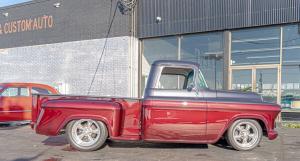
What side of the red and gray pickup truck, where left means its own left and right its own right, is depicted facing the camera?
right

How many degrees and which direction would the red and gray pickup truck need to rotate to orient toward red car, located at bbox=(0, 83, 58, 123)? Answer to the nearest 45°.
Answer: approximately 135° to its left
